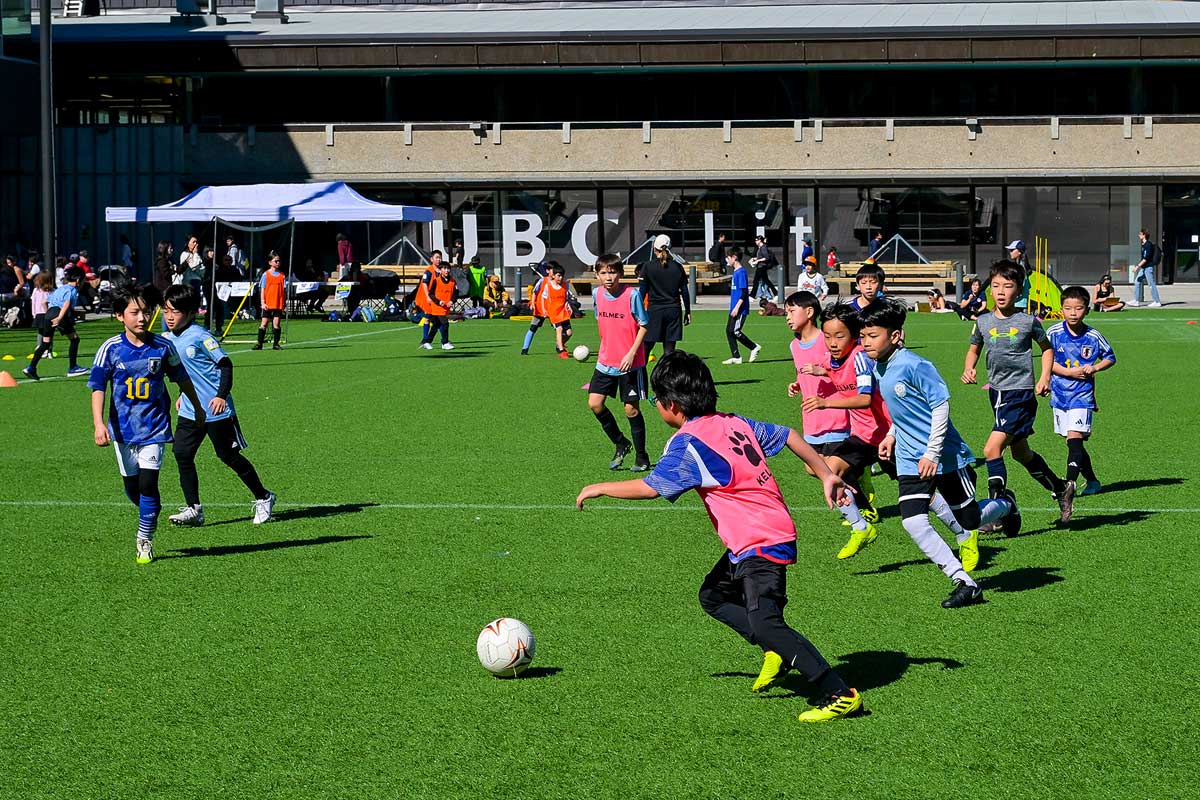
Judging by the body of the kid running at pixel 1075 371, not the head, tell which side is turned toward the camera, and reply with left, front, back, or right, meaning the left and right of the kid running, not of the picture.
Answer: front

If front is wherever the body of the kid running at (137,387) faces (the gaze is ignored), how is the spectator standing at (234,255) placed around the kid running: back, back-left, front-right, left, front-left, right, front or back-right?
back

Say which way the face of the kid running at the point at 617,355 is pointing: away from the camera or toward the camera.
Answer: toward the camera

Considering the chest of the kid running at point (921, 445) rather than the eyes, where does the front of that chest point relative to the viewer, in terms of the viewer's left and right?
facing the viewer and to the left of the viewer

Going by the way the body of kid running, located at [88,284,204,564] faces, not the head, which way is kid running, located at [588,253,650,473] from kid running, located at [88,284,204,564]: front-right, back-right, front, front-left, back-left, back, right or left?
back-left

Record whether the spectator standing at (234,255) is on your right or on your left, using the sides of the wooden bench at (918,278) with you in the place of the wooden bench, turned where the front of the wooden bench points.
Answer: on your right

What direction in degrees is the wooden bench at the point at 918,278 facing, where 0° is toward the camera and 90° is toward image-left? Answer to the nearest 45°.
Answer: approximately 0°

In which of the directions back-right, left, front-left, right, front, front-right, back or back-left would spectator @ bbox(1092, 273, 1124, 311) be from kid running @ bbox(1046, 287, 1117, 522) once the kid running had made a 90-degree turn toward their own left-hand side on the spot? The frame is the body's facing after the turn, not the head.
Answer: left

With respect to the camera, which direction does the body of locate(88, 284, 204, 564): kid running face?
toward the camera

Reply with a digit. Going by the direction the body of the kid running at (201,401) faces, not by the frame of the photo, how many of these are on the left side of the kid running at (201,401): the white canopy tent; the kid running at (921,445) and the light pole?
1
